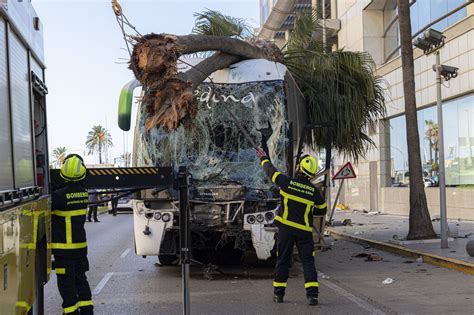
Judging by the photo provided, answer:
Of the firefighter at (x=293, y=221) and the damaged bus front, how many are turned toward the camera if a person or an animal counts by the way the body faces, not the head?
1

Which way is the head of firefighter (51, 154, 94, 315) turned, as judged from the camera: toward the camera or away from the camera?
away from the camera

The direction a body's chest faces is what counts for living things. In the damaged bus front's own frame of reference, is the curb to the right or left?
on its left

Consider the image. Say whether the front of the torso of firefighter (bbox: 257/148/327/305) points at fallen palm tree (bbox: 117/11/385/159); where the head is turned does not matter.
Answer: yes

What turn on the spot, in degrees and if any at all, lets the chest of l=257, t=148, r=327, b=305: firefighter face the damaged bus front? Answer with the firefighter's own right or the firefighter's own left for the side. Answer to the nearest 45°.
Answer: approximately 45° to the firefighter's own left

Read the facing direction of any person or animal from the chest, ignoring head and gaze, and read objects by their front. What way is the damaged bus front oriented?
toward the camera

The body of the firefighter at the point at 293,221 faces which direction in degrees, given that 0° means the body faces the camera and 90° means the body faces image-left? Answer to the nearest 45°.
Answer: approximately 180°

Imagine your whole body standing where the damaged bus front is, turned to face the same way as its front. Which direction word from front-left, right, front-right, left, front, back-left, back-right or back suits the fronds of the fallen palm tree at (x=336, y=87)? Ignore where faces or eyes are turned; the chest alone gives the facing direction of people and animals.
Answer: back-left

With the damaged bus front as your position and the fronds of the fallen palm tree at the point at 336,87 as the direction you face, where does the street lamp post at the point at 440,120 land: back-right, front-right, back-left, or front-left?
front-right

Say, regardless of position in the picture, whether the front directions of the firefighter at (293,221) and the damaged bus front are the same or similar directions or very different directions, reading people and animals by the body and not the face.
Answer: very different directions
